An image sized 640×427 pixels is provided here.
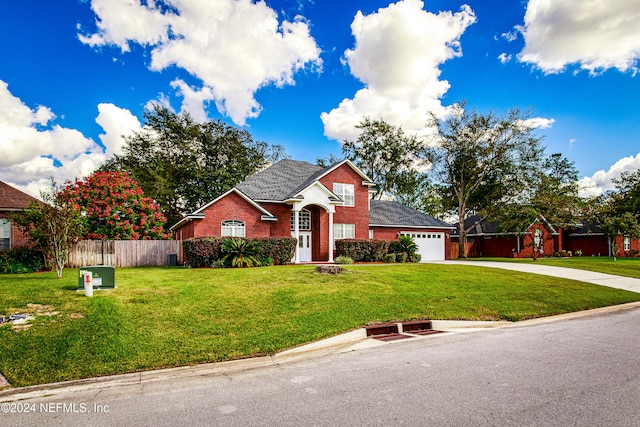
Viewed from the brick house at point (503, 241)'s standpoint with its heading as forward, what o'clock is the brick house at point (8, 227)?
the brick house at point (8, 227) is roughly at 1 o'clock from the brick house at point (503, 241).

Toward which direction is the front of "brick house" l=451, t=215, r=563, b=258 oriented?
toward the camera

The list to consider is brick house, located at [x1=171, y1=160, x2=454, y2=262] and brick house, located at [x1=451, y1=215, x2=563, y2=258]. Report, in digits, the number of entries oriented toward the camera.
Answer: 2

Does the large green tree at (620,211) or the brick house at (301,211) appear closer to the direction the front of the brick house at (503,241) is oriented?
the brick house

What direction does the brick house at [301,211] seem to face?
toward the camera

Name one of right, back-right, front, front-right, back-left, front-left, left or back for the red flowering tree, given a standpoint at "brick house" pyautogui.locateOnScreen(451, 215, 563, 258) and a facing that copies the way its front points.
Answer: front-right

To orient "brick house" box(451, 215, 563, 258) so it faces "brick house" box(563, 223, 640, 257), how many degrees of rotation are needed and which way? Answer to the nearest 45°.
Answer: approximately 135° to its left

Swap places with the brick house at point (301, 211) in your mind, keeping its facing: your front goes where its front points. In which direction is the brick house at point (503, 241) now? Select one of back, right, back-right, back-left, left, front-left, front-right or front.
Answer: back-left
